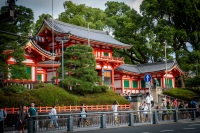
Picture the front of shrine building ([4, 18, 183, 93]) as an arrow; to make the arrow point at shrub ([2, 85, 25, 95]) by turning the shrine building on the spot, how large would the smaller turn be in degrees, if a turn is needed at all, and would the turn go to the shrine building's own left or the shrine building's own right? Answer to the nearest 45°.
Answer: approximately 45° to the shrine building's own right

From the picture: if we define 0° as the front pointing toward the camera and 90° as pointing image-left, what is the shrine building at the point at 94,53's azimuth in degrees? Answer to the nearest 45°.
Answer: approximately 315°

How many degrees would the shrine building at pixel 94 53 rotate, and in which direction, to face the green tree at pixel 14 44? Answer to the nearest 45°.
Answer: approximately 45° to its right

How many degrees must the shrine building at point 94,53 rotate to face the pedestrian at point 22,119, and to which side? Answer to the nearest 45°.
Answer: approximately 45° to its right

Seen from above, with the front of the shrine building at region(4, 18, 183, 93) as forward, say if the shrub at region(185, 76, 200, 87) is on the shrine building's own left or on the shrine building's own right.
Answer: on the shrine building's own left

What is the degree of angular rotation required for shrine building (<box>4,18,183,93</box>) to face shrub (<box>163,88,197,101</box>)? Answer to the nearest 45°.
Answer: approximately 45° to its left

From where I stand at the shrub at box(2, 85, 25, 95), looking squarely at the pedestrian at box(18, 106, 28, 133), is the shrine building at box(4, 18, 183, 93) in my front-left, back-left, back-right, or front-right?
back-left

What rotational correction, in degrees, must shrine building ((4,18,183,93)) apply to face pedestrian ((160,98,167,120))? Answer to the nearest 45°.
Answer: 0° — it already faces them
